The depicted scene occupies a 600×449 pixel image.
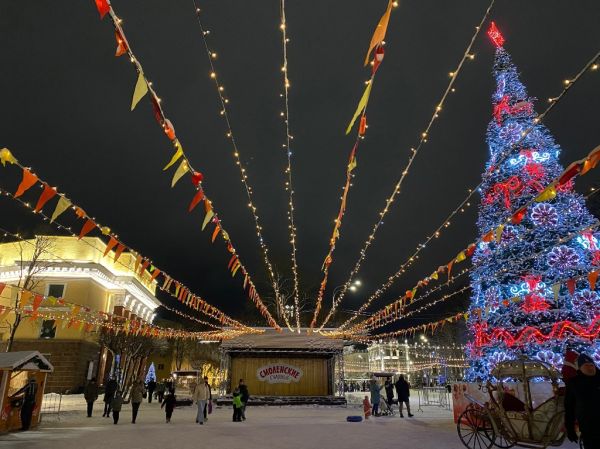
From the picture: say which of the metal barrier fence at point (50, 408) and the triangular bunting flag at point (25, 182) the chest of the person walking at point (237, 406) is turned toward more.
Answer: the metal barrier fence

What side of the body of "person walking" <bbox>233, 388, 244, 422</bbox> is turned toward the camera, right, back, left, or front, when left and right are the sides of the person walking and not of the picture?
back

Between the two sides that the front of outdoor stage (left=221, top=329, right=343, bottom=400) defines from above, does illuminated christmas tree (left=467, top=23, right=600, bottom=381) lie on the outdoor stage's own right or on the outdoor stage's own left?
on the outdoor stage's own left

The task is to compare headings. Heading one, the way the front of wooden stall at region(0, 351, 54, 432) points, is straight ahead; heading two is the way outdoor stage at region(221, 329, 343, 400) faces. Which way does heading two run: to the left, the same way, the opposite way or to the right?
to the right

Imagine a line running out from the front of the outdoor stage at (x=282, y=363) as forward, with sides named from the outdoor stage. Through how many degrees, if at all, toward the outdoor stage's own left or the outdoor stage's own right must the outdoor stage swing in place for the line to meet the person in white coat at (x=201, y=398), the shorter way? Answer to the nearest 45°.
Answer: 0° — it already faces them

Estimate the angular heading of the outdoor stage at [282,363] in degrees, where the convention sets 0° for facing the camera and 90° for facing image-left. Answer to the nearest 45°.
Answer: approximately 0°

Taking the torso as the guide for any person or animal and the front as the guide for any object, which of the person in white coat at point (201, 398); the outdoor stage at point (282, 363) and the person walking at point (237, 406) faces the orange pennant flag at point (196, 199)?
the outdoor stage

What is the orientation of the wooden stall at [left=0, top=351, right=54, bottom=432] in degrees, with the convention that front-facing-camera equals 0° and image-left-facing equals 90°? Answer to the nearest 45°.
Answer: approximately 315°
